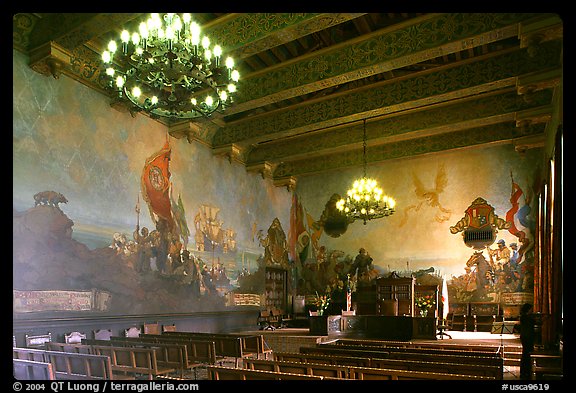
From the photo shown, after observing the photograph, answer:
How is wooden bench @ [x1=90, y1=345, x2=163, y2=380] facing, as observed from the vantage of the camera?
facing away from the viewer and to the right of the viewer

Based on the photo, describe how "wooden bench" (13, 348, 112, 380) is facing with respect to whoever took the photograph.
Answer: facing away from the viewer and to the right of the viewer

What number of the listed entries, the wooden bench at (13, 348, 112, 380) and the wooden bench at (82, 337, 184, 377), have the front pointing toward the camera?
0

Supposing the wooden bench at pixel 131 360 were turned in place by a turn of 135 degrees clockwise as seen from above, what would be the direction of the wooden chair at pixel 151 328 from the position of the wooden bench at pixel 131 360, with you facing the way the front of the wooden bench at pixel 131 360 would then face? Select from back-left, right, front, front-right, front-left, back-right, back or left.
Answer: back

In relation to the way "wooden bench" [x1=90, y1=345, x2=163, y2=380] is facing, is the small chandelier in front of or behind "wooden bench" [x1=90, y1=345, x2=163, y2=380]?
in front

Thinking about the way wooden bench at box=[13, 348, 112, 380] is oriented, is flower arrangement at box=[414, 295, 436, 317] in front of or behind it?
in front

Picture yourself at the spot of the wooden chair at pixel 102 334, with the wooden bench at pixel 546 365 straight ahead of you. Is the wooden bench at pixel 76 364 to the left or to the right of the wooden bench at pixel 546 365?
right

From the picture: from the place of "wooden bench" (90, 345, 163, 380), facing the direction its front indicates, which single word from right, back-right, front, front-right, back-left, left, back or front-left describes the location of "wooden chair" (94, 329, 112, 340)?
front-left
